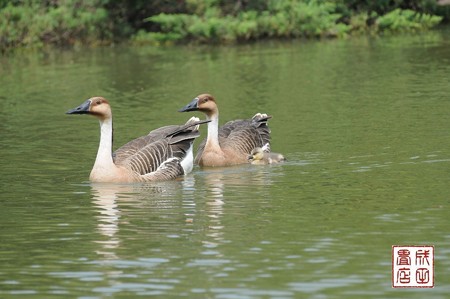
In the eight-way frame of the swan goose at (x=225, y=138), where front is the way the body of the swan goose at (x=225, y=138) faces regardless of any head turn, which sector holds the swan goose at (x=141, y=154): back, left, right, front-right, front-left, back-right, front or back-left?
front

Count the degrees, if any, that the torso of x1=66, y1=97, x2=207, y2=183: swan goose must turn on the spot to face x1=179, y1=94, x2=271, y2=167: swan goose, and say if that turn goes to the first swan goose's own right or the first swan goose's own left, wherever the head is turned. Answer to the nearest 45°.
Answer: approximately 135° to the first swan goose's own right

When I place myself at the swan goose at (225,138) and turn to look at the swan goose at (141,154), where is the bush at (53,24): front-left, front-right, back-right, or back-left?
back-right

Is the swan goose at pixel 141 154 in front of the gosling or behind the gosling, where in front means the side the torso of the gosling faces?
in front

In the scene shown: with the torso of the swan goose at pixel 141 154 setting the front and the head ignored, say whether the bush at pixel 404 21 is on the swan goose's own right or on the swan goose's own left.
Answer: on the swan goose's own right

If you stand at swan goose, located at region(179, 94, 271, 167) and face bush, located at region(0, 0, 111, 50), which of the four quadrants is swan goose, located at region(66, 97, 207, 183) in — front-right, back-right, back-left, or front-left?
back-left

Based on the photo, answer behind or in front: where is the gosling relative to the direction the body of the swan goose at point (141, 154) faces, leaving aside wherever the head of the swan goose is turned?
behind

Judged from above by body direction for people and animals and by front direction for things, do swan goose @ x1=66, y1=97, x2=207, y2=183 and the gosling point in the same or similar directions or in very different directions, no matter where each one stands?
same or similar directions

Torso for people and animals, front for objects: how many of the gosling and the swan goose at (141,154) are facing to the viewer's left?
2

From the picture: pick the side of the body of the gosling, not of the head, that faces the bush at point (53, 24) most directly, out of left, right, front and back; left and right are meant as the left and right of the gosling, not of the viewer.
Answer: right

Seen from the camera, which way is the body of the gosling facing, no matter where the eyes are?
to the viewer's left

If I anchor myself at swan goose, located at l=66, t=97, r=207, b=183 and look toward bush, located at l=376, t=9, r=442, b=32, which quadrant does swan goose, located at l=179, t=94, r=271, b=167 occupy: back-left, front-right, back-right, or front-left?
front-right

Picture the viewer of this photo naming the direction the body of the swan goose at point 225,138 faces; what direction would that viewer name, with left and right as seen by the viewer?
facing the viewer and to the left of the viewer

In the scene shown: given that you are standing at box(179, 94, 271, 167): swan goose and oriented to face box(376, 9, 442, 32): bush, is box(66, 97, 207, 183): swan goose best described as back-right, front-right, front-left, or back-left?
back-left

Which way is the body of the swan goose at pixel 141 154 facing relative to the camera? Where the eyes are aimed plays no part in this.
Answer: to the viewer's left

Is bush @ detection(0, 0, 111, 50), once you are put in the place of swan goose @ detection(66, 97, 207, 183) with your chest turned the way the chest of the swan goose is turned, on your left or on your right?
on your right
